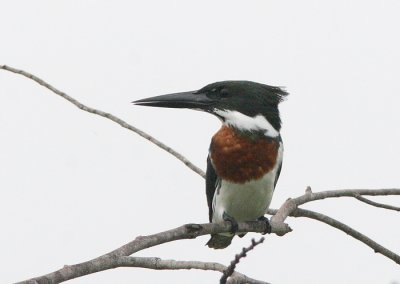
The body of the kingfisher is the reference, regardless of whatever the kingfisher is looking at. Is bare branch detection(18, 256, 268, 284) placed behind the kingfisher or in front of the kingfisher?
in front

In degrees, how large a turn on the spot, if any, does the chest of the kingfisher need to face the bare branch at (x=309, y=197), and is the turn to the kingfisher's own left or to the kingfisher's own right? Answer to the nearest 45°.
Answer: approximately 45° to the kingfisher's own left

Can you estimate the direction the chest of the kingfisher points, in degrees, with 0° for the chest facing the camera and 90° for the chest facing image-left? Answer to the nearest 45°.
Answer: approximately 0°
